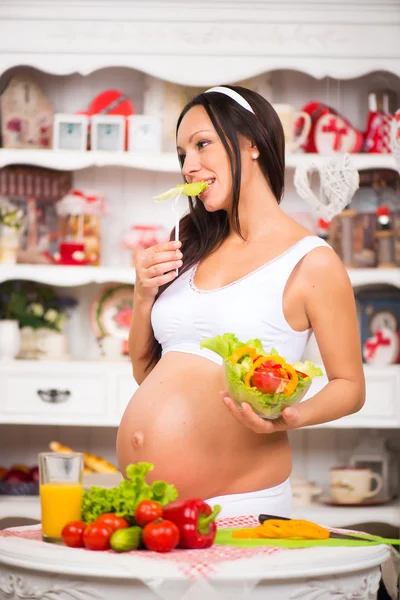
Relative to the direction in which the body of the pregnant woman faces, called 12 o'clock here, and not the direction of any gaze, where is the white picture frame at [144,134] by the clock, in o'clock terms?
The white picture frame is roughly at 4 o'clock from the pregnant woman.

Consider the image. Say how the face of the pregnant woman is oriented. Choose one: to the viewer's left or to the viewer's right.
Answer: to the viewer's left

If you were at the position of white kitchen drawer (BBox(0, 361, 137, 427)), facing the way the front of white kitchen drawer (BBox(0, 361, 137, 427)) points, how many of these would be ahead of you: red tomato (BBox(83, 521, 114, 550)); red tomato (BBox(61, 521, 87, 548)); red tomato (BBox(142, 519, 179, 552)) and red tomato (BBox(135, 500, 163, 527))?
4

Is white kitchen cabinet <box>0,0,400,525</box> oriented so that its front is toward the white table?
yes

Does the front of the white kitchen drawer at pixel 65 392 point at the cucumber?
yes

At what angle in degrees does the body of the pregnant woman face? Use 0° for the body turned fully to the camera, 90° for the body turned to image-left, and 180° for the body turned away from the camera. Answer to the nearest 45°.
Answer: approximately 45°

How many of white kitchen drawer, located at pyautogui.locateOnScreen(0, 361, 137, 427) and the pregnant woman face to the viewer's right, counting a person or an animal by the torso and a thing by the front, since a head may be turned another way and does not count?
0

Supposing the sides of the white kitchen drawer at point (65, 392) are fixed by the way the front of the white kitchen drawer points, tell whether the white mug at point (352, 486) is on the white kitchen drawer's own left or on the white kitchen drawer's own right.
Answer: on the white kitchen drawer's own left

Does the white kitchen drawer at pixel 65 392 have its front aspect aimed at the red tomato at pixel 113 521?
yes

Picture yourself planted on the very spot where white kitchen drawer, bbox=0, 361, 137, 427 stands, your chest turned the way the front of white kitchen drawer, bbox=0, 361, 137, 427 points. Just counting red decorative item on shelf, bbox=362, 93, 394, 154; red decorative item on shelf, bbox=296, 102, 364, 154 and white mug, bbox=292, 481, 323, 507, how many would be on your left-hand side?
3

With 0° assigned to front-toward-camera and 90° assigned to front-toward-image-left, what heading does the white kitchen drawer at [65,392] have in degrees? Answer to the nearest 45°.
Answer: approximately 0°
